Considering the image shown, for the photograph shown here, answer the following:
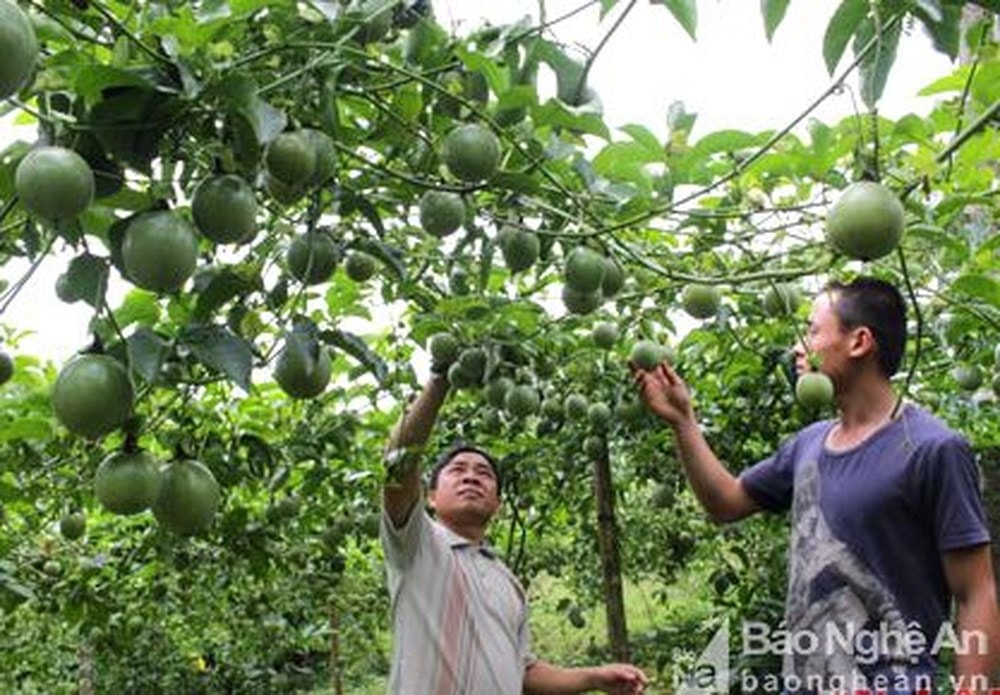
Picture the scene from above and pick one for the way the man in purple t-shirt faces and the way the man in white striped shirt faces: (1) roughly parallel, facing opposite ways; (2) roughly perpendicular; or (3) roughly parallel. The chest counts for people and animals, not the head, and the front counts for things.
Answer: roughly perpendicular

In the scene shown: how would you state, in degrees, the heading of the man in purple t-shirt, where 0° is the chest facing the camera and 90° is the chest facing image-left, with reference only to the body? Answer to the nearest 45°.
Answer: approximately 45°

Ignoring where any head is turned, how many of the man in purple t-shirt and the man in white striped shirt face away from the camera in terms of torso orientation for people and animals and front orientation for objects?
0

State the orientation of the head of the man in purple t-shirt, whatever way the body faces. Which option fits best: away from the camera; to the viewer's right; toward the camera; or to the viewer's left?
to the viewer's left

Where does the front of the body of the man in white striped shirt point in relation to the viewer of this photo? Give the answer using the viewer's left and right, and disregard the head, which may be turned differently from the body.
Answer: facing the viewer and to the right of the viewer

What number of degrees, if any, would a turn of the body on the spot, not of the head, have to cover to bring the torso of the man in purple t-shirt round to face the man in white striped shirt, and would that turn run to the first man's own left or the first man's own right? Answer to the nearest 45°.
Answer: approximately 45° to the first man's own right
